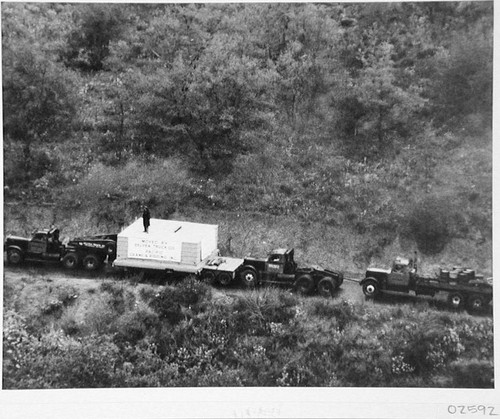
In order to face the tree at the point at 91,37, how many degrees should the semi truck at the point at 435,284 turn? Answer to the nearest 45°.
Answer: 0° — it already faces it

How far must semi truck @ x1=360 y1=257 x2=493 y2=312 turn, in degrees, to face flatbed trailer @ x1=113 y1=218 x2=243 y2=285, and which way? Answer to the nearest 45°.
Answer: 0° — it already faces it

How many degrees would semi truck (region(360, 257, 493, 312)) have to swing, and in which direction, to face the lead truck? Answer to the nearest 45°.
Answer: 0° — it already faces it

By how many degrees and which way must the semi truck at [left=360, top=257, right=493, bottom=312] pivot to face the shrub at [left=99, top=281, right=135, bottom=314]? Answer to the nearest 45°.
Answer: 0° — it already faces it

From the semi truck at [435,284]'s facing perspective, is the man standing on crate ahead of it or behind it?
ahead

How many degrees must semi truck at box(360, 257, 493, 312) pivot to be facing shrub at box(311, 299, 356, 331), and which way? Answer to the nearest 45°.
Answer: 0° — it already faces it

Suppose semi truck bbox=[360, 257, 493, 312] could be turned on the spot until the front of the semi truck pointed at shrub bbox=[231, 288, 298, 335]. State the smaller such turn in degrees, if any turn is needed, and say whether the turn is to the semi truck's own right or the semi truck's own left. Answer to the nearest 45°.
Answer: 0° — it already faces it

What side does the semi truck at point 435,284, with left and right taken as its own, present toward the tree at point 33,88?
front

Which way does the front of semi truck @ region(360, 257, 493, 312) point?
to the viewer's left

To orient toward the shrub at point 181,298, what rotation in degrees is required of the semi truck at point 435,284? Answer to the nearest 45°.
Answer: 0° — it already faces it
